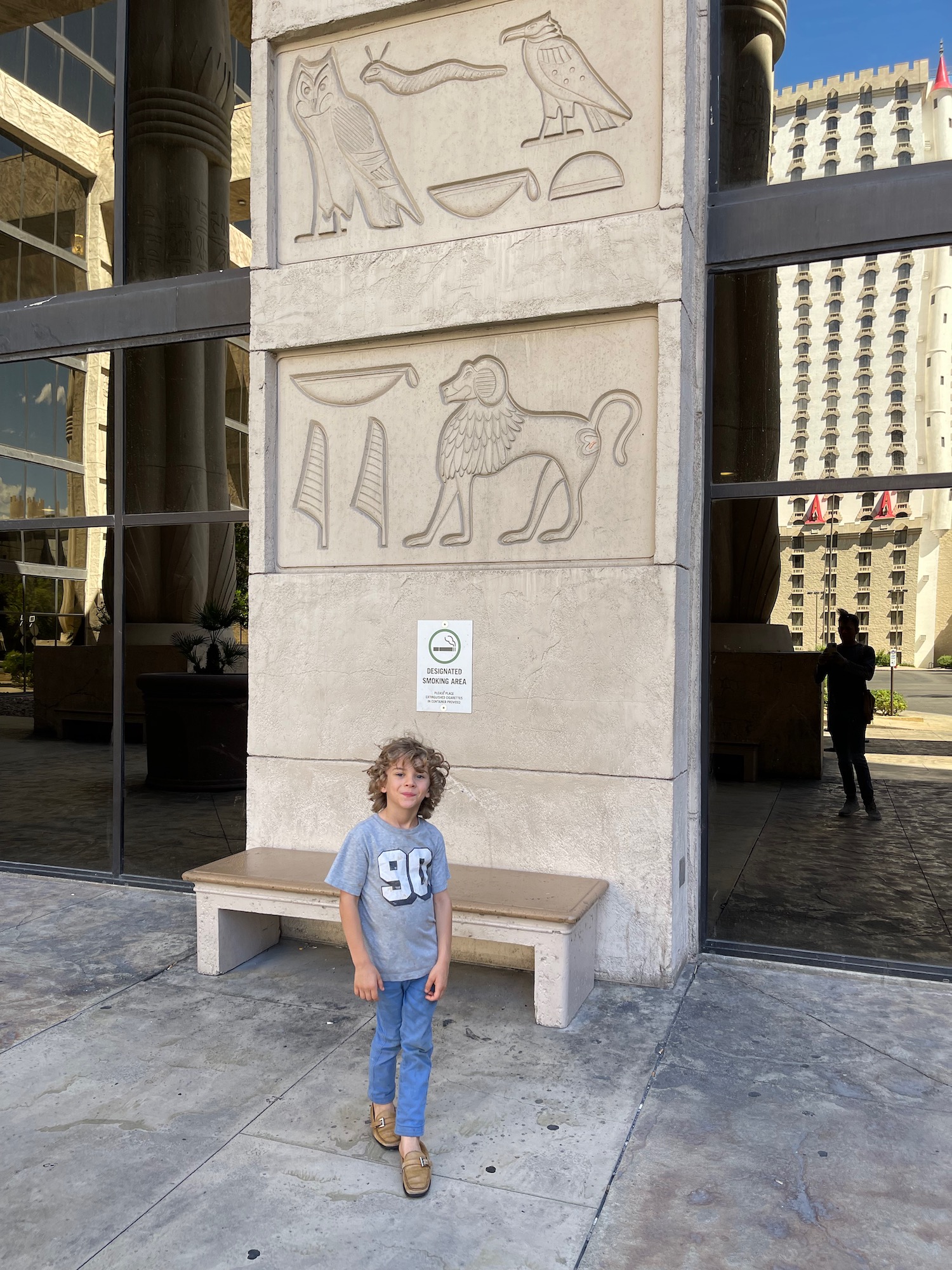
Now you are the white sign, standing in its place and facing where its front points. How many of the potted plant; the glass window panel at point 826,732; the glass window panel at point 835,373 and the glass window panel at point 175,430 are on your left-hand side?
2

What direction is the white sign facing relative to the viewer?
toward the camera

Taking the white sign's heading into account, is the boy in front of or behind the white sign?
in front

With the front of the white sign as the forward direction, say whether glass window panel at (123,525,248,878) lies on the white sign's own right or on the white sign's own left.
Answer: on the white sign's own right

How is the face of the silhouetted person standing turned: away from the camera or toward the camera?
toward the camera

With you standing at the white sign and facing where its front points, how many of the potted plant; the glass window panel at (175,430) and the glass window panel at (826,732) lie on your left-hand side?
1

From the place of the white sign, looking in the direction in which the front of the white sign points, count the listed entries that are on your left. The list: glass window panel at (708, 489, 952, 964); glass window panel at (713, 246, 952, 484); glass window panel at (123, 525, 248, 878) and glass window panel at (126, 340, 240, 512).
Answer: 2

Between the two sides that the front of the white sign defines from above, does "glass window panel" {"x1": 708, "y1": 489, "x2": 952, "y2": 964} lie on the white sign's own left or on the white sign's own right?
on the white sign's own left

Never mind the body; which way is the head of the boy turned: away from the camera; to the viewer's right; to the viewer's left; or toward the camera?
toward the camera

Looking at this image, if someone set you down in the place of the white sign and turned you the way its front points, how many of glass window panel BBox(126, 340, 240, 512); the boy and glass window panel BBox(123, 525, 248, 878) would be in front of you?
1

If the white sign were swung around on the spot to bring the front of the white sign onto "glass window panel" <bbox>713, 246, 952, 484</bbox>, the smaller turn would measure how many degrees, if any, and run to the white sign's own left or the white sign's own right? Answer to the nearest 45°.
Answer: approximately 90° to the white sign's own left
